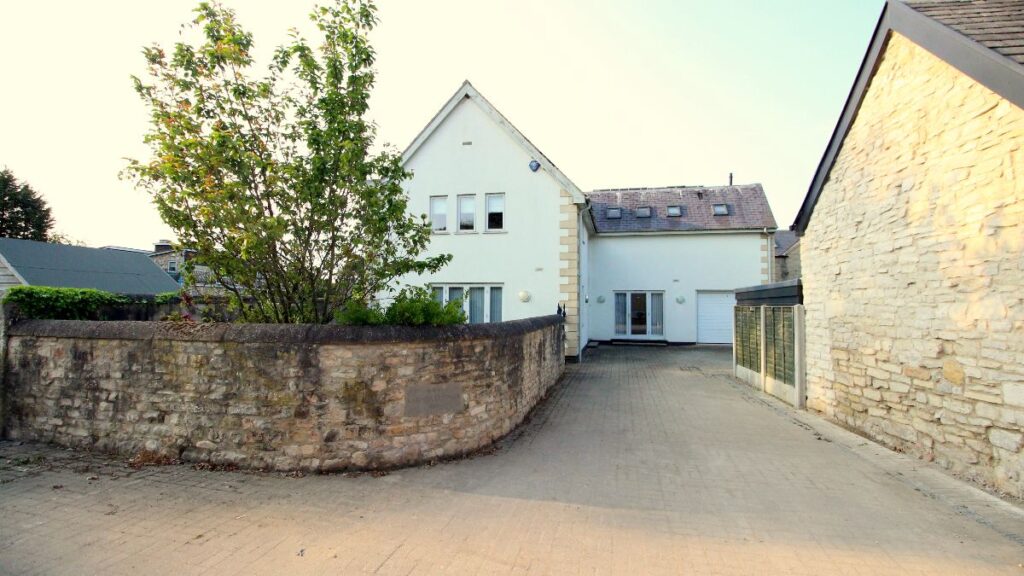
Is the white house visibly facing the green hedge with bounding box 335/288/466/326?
yes

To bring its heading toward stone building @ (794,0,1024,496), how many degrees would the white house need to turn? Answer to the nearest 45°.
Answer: approximately 45° to its left

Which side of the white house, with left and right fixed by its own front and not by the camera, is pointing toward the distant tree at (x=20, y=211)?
right

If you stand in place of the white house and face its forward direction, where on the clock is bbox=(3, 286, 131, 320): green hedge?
The green hedge is roughly at 1 o'clock from the white house.

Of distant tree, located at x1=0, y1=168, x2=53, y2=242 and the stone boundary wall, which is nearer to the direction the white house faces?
the stone boundary wall

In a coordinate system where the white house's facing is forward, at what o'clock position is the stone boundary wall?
The stone boundary wall is roughly at 12 o'clock from the white house.

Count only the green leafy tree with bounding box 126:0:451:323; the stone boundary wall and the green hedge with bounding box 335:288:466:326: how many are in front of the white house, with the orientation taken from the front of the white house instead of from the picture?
3

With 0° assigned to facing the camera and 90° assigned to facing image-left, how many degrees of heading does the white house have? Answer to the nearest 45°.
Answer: approximately 0°

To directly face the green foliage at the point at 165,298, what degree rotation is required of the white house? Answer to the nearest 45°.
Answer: approximately 45° to its right
